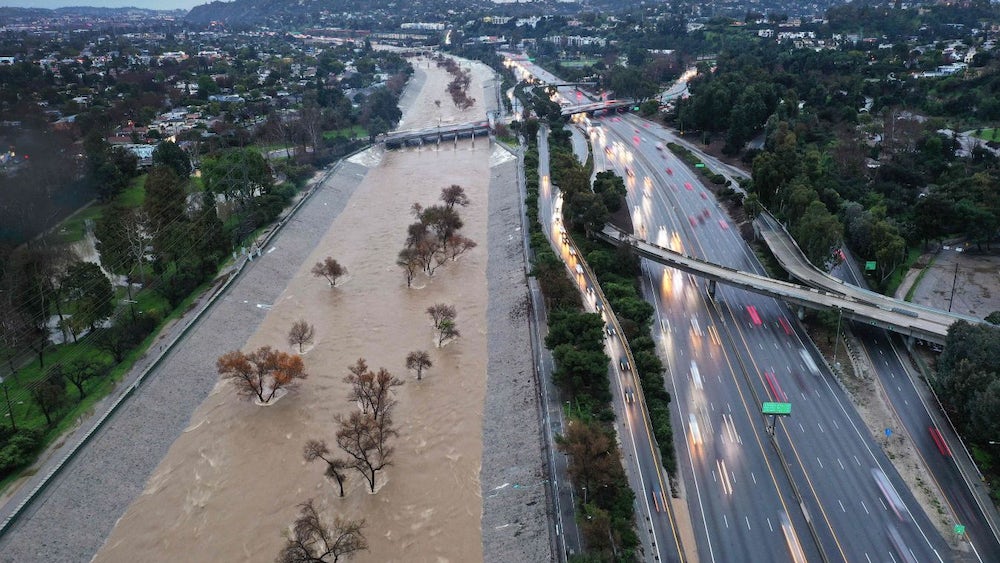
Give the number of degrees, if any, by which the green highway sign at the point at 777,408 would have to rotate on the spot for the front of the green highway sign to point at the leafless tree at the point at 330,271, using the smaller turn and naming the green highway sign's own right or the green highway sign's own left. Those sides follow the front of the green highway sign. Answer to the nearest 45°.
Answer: approximately 90° to the green highway sign's own right

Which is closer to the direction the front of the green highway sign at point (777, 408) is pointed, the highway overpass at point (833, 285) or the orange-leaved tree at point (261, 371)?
the orange-leaved tree

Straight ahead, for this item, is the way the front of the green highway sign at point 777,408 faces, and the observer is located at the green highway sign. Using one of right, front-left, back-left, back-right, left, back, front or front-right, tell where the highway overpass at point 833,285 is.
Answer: back

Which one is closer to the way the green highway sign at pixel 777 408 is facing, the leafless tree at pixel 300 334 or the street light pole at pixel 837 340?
the leafless tree

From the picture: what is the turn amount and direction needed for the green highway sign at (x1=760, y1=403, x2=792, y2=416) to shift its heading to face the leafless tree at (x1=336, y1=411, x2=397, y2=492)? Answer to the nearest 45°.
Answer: approximately 45° to its right

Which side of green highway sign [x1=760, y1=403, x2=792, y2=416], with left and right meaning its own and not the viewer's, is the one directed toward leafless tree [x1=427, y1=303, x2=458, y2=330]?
right

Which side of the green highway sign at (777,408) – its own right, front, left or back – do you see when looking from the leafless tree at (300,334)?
right

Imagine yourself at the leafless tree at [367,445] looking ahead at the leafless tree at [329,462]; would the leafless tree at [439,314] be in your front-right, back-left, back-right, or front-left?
back-right

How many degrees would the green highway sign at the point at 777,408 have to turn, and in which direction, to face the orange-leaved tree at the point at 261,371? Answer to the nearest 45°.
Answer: approximately 90° to its right

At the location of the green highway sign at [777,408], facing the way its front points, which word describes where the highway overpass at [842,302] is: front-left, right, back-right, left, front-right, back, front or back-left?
back

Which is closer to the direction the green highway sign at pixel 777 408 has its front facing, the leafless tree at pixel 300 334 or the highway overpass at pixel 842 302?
the leafless tree

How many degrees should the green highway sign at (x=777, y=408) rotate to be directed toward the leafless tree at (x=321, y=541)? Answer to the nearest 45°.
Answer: approximately 45° to its right

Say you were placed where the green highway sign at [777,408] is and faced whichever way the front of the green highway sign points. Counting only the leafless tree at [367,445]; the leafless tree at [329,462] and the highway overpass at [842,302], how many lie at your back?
1

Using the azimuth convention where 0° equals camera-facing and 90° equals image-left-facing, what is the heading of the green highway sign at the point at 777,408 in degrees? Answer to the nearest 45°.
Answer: approximately 0°

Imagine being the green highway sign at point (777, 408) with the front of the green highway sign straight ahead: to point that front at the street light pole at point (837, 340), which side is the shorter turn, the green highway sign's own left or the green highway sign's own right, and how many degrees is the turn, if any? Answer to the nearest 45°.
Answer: approximately 180°
